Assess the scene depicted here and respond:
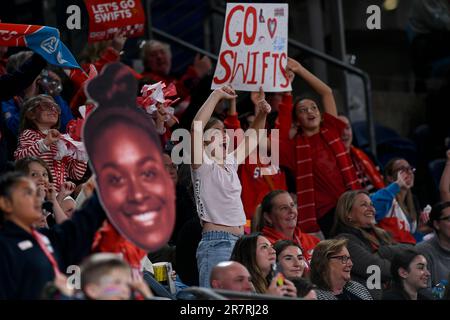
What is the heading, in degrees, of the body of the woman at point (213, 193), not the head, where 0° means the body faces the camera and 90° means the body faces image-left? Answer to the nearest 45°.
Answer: approximately 315°

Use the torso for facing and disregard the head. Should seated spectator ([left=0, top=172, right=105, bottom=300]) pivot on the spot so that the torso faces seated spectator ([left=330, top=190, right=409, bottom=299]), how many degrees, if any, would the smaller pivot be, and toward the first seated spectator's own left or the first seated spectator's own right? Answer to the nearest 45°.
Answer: approximately 90° to the first seated spectator's own left

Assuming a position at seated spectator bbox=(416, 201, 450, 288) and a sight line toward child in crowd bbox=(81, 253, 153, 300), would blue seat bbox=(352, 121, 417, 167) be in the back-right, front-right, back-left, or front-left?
back-right

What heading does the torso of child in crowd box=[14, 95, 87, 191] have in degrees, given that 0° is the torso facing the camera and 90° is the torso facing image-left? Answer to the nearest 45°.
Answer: approximately 315°

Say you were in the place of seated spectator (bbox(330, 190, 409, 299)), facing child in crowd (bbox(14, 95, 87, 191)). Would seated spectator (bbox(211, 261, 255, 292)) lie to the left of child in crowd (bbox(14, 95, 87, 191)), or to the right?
left
